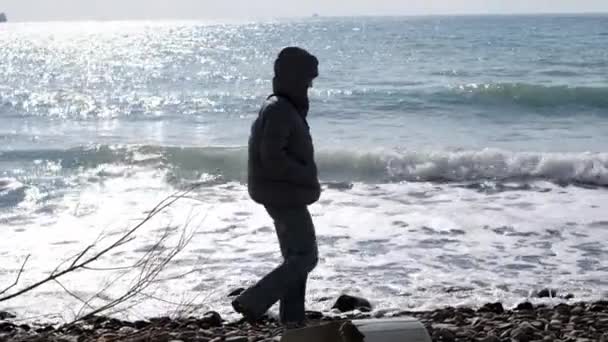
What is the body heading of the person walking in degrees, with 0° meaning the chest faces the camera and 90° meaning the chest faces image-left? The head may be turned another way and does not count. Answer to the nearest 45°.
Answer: approximately 270°

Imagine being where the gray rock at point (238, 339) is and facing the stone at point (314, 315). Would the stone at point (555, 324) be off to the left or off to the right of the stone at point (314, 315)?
right

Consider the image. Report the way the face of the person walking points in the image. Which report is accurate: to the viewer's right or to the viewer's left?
to the viewer's right

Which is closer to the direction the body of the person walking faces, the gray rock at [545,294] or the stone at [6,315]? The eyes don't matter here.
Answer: the gray rock

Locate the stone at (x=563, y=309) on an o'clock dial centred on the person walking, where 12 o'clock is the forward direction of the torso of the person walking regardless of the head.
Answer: The stone is roughly at 11 o'clock from the person walking.

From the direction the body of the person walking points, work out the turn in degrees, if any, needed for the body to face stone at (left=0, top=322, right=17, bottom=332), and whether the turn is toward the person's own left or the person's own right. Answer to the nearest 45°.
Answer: approximately 135° to the person's own left

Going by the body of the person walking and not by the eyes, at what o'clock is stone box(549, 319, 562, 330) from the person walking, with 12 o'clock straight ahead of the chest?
The stone is roughly at 11 o'clock from the person walking.
